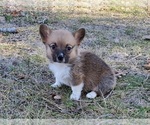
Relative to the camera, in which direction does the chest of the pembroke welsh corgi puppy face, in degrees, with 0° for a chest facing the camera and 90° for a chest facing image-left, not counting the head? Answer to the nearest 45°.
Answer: approximately 45°
